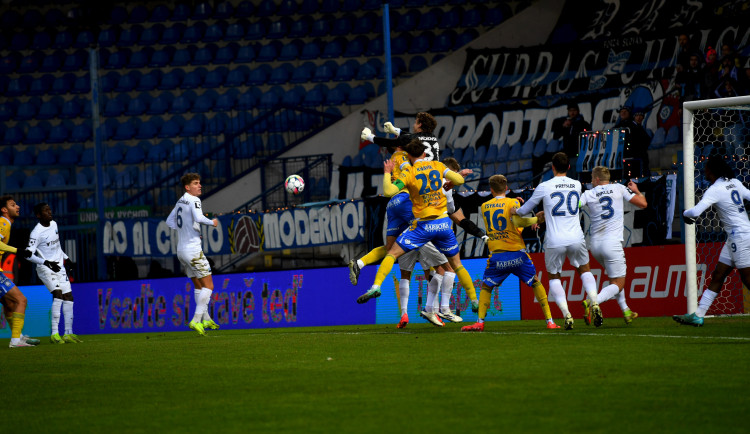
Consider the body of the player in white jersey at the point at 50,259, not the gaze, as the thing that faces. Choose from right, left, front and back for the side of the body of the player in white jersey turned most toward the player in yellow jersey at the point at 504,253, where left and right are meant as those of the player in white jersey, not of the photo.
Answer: front

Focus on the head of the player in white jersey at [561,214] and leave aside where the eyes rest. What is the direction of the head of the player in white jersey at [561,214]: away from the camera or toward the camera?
away from the camera

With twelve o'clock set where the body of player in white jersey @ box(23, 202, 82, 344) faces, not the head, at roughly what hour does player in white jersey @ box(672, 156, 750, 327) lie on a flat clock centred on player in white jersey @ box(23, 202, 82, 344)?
player in white jersey @ box(672, 156, 750, 327) is roughly at 12 o'clock from player in white jersey @ box(23, 202, 82, 344).

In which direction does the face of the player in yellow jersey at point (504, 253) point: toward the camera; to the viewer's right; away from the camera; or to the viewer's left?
away from the camera

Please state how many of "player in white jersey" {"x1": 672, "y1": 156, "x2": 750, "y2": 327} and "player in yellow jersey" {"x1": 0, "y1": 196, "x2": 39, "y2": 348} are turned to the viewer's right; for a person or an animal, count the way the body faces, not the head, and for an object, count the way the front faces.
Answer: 1

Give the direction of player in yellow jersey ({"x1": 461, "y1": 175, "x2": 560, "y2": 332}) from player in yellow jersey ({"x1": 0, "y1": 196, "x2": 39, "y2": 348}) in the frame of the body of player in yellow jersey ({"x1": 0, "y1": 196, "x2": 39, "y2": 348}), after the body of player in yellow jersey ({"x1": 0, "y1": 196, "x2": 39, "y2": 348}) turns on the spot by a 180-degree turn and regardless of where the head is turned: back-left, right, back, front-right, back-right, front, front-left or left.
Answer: back-left

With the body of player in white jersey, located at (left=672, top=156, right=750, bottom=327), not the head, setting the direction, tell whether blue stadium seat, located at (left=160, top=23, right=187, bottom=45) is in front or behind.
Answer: in front

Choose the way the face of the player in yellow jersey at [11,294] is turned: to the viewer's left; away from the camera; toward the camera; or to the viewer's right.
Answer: to the viewer's right

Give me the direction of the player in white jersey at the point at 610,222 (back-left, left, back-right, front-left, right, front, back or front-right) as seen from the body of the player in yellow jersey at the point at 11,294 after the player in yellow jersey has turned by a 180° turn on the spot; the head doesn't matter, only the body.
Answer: back-left

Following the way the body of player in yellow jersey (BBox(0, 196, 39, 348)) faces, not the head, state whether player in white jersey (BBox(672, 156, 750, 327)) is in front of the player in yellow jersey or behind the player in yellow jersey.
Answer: in front

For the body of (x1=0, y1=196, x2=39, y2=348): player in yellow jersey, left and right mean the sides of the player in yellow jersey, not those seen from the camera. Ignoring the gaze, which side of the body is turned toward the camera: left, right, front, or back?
right
